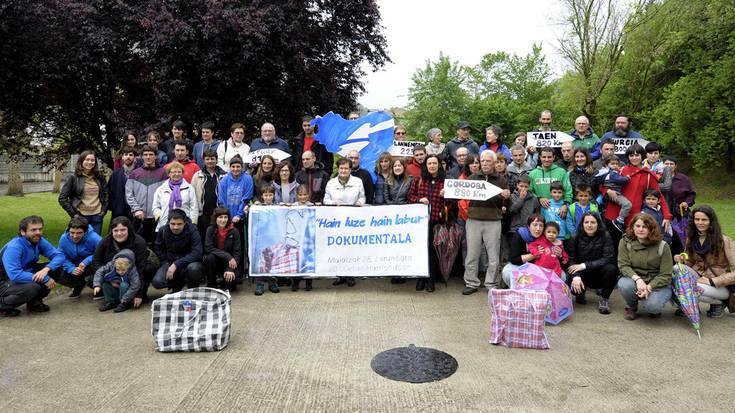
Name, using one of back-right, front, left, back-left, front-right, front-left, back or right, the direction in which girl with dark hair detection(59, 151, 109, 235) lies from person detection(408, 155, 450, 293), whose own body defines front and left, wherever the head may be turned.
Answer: right

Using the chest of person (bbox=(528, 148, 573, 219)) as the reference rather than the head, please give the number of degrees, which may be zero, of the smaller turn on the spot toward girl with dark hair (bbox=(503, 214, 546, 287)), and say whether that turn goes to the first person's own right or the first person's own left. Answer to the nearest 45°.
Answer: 0° — they already face them

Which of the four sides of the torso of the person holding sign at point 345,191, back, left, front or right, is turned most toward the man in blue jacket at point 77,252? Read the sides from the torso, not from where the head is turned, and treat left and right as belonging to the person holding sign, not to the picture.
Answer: right

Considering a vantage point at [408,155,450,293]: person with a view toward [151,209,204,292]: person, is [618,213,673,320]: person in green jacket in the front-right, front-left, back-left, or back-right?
back-left

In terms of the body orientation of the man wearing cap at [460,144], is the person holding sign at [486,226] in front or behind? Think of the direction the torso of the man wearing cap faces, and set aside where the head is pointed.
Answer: in front

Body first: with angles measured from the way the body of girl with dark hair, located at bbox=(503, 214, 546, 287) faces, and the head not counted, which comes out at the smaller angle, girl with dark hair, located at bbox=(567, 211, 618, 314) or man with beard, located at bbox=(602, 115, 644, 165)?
the girl with dark hair
